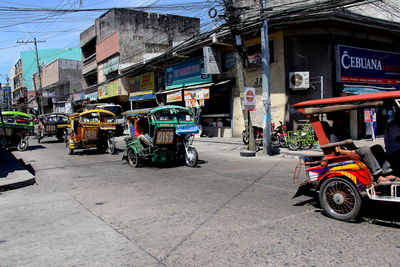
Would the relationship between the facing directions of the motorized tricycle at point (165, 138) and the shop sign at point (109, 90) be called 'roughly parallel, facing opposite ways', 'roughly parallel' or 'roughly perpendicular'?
roughly perpendicular

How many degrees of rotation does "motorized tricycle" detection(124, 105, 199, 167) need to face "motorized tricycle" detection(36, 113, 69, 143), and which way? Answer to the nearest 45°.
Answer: approximately 180°

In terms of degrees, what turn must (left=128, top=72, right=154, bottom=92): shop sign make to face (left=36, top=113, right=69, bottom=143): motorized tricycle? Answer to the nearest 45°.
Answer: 0° — it already faces it

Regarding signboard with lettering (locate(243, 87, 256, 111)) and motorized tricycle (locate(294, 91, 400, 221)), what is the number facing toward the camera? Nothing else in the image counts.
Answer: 1

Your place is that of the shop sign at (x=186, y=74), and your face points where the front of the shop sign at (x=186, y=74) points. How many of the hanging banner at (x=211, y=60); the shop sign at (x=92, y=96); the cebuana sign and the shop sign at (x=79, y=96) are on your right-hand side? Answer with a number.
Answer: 2

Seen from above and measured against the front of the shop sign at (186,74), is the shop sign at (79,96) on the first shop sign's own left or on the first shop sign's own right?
on the first shop sign's own right

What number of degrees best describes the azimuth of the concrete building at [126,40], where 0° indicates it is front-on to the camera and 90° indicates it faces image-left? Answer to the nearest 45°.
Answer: approximately 45°

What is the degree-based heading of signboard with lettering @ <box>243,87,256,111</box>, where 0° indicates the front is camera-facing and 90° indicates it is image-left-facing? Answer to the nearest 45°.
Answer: approximately 0°

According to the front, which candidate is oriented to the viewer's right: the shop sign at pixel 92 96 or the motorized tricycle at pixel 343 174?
the motorized tricycle

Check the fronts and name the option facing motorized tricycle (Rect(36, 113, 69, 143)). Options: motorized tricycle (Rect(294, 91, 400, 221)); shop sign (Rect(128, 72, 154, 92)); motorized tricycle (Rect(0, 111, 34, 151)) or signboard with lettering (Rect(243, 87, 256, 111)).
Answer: the shop sign
